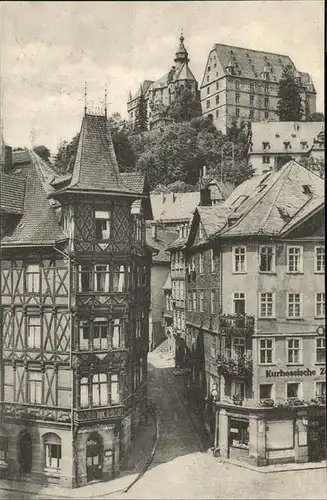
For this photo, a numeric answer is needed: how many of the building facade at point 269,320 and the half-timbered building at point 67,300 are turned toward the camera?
2

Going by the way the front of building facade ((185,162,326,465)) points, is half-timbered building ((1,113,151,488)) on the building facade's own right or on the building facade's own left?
on the building facade's own right

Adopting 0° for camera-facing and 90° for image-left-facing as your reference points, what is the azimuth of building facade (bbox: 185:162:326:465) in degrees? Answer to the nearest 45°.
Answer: approximately 0°
